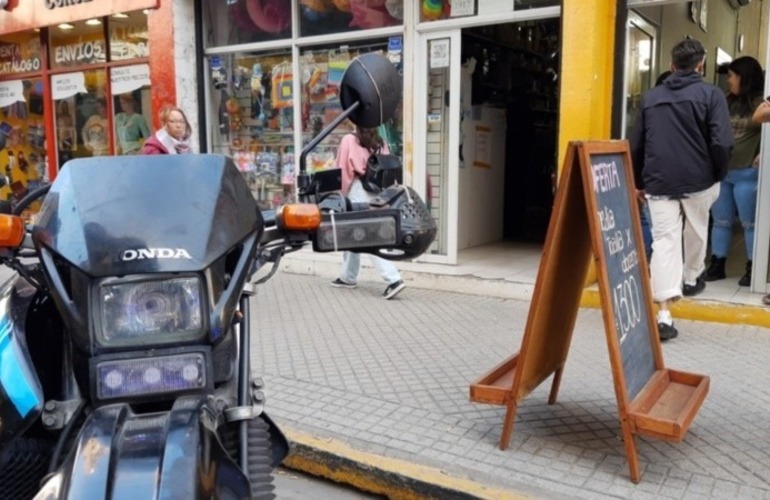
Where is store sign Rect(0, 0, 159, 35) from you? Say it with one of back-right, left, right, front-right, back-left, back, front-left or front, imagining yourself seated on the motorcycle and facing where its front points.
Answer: back

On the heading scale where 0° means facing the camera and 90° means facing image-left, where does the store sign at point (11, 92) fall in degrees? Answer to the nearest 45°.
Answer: approximately 0°

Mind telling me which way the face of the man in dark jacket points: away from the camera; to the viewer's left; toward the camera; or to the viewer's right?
away from the camera

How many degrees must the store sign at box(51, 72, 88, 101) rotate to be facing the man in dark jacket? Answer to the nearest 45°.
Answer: approximately 45° to its left

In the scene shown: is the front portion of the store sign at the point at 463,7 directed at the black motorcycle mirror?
yes

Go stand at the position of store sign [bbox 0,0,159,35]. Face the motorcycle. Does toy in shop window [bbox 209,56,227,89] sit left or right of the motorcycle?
left

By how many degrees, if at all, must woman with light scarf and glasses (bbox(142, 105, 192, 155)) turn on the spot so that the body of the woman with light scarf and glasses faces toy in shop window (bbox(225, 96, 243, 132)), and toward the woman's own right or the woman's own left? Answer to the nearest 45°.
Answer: approximately 135° to the woman's own left

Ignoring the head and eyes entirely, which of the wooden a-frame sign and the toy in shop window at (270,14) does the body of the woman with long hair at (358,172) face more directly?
the toy in shop window

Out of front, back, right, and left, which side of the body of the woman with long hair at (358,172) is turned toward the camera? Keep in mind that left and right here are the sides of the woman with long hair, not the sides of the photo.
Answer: left
